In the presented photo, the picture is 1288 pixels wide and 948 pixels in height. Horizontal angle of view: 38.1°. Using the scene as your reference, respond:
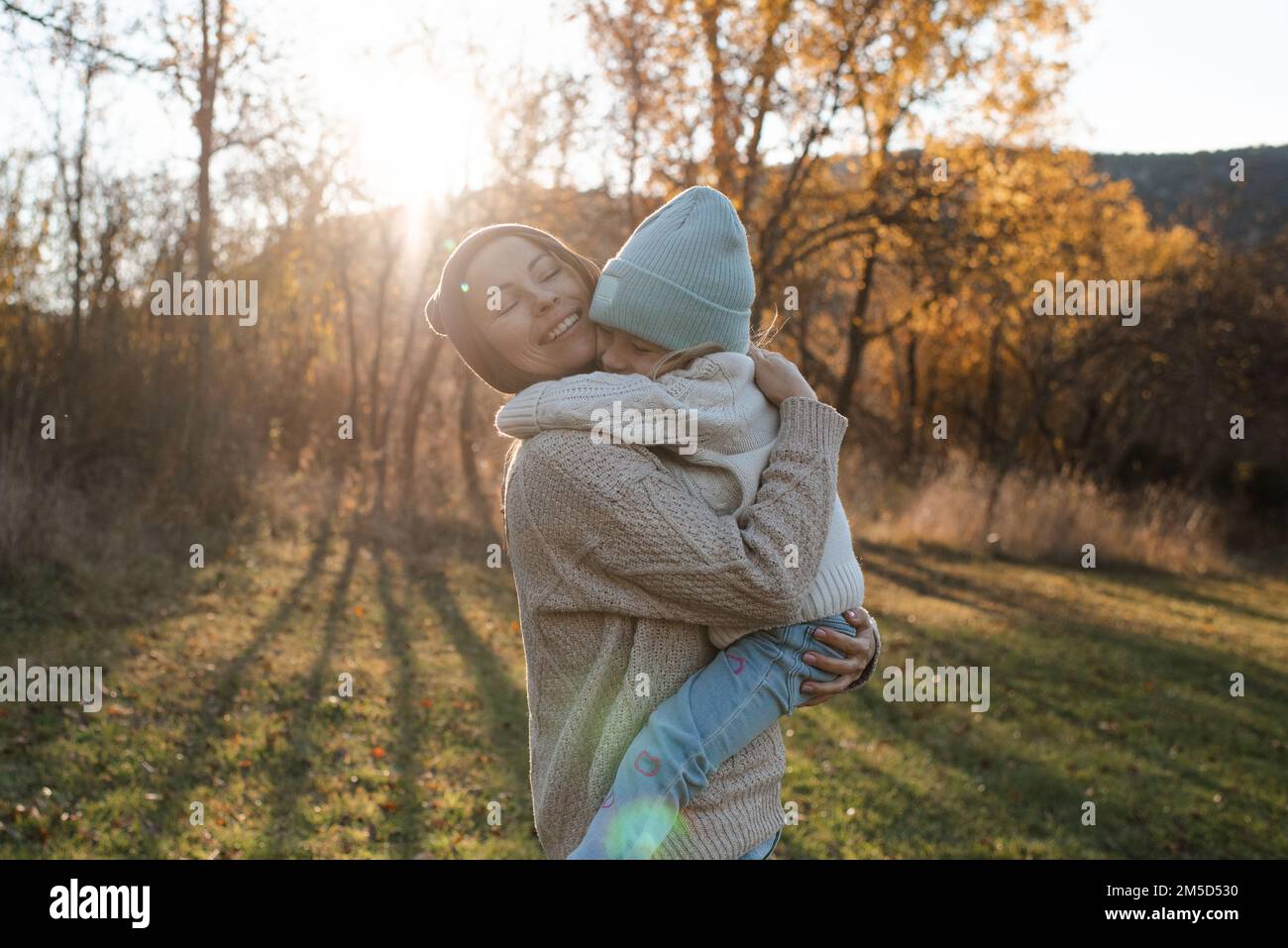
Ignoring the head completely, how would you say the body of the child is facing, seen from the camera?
to the viewer's left

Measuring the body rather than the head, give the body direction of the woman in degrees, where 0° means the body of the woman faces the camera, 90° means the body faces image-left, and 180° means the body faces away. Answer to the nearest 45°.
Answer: approximately 270°
